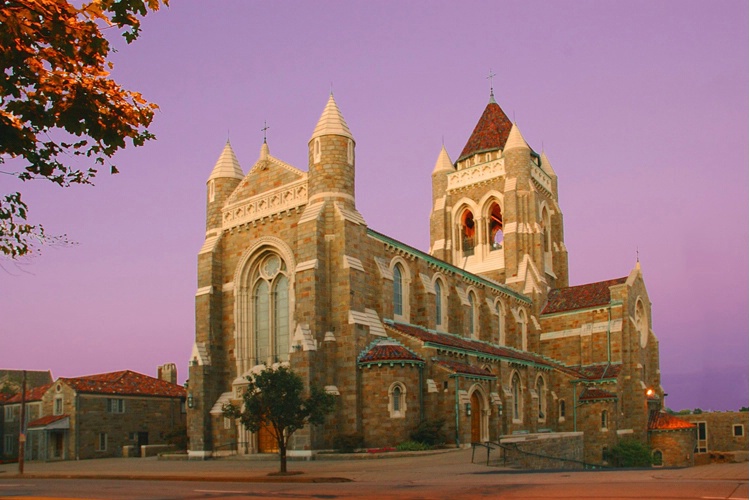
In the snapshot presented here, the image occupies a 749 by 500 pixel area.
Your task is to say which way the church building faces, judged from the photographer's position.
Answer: facing the viewer and to the left of the viewer

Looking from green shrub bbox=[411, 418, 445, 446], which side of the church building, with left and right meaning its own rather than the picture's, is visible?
left

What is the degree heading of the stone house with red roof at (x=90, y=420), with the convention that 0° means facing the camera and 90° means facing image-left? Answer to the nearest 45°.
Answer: approximately 45°

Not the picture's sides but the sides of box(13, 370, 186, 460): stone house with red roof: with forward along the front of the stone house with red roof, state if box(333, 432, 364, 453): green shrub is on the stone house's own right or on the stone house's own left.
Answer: on the stone house's own left

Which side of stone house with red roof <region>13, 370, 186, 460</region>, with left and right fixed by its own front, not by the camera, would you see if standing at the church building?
left

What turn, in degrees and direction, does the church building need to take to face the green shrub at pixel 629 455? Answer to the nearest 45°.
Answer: approximately 180°

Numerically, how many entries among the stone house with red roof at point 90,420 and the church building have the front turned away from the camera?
0
